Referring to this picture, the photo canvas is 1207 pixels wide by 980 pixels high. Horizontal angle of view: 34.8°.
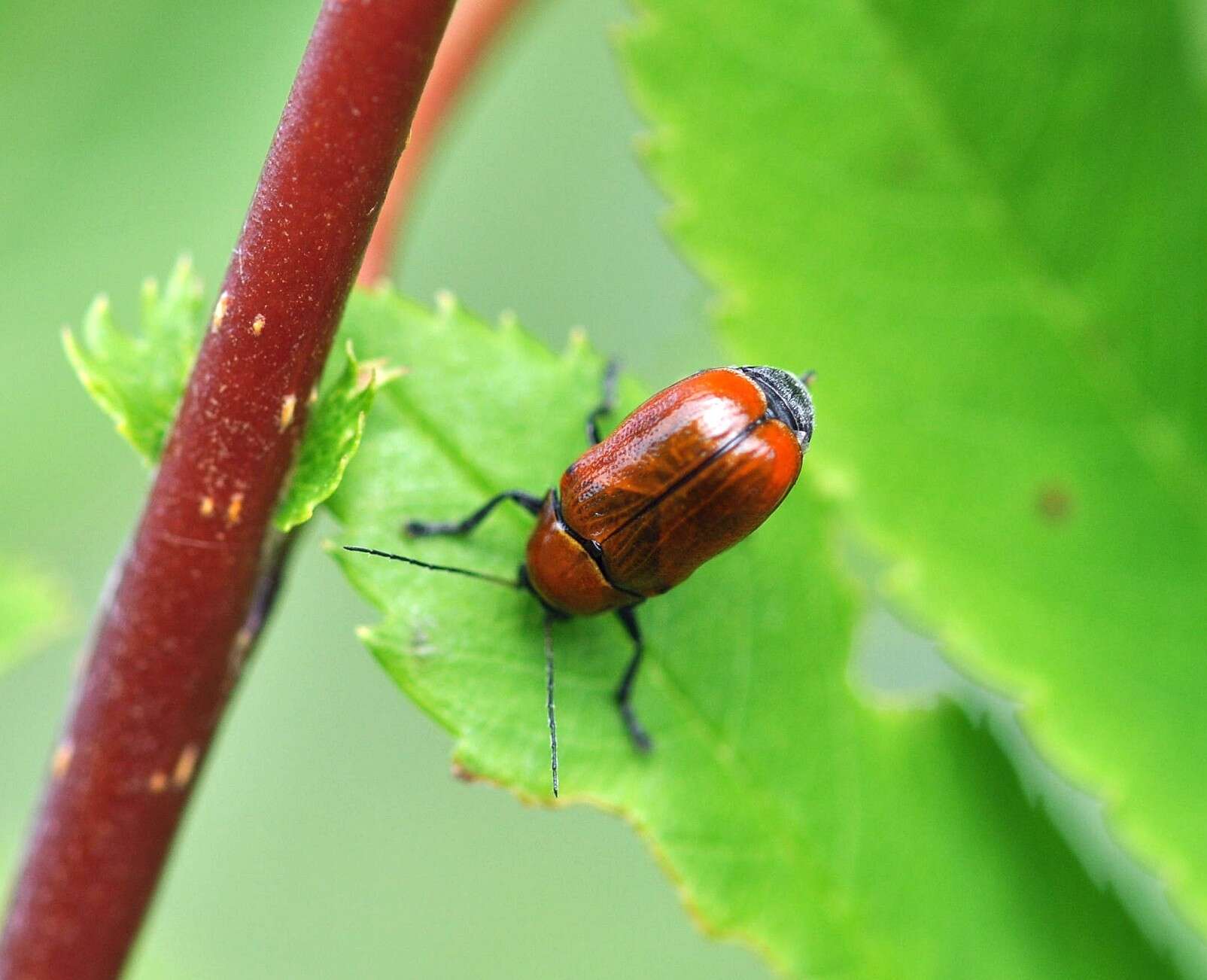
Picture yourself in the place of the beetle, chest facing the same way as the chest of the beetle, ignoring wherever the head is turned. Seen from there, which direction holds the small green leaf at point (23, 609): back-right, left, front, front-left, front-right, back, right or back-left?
front-right

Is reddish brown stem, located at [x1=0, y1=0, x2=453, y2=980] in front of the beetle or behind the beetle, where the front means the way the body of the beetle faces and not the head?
in front

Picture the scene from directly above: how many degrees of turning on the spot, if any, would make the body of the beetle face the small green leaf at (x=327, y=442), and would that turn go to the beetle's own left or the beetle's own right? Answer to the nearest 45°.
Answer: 0° — it already faces it

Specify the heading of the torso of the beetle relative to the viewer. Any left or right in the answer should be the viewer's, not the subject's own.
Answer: facing the viewer and to the left of the viewer
